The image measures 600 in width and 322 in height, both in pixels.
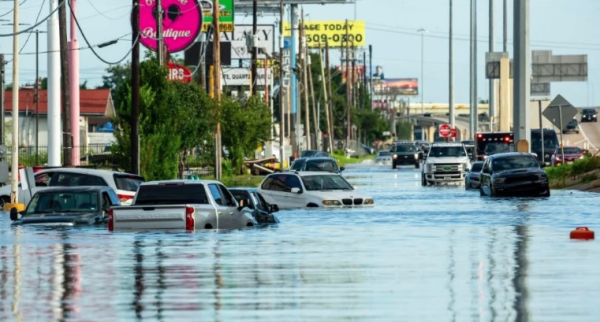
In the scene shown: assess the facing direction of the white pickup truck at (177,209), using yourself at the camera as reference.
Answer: facing away from the viewer and to the right of the viewer

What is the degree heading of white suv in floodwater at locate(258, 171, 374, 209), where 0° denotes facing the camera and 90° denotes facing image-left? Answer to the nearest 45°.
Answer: approximately 315°

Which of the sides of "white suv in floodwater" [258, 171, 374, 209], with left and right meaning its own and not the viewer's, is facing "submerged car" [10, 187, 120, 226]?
right

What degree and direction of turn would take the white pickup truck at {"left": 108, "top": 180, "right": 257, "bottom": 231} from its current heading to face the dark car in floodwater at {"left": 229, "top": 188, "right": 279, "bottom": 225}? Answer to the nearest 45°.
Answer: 0° — it already faces it

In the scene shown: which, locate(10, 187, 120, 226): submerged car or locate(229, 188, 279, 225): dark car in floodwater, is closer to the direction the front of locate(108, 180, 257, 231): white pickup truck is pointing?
the dark car in floodwater

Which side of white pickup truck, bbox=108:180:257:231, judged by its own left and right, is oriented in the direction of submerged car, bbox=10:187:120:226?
left

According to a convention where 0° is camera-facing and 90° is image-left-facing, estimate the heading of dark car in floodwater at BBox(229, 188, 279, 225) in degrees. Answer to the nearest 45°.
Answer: approximately 315°
